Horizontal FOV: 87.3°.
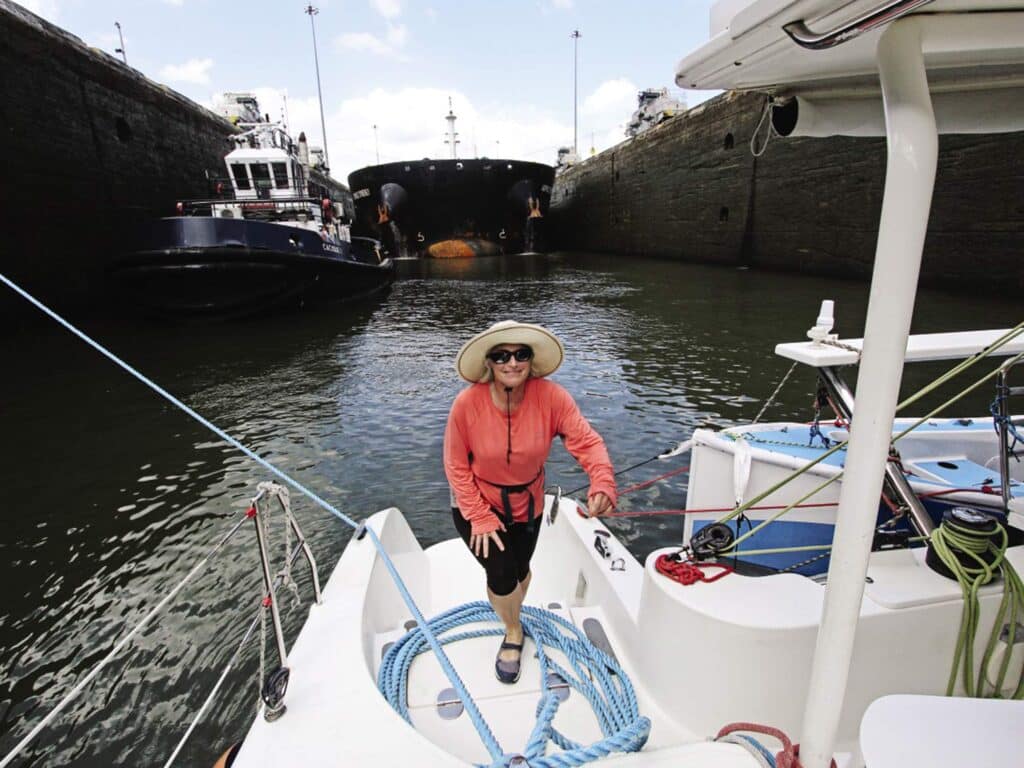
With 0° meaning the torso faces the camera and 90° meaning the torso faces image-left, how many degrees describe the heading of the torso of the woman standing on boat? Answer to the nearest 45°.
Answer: approximately 0°

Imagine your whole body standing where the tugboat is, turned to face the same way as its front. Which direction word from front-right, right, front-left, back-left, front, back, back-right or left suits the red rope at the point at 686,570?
front-left

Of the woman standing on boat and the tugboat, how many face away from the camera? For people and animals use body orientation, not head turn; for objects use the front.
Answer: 0

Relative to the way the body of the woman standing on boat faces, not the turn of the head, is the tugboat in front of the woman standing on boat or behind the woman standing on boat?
behind

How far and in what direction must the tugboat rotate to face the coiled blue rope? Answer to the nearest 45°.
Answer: approximately 45° to its left
